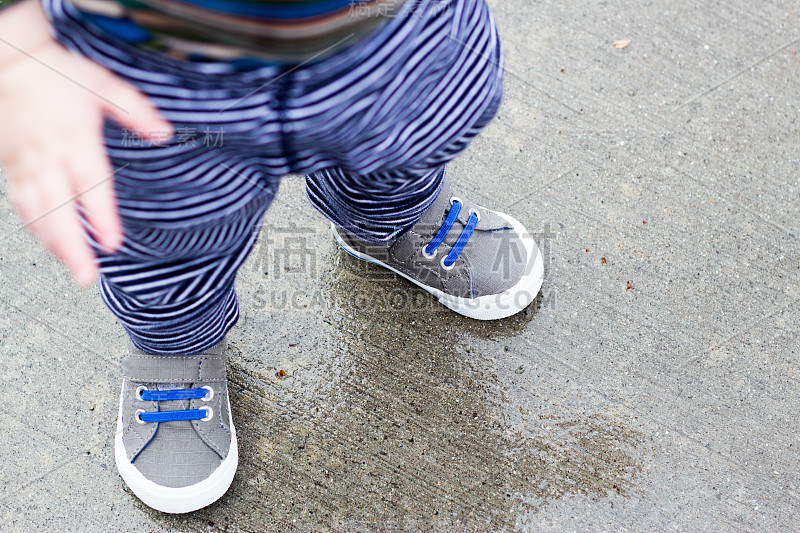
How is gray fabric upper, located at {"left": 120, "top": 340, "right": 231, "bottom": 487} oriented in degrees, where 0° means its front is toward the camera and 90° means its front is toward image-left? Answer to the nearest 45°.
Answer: approximately 0°

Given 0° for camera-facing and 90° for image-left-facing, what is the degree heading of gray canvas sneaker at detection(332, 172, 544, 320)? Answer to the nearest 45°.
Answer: approximately 315°
